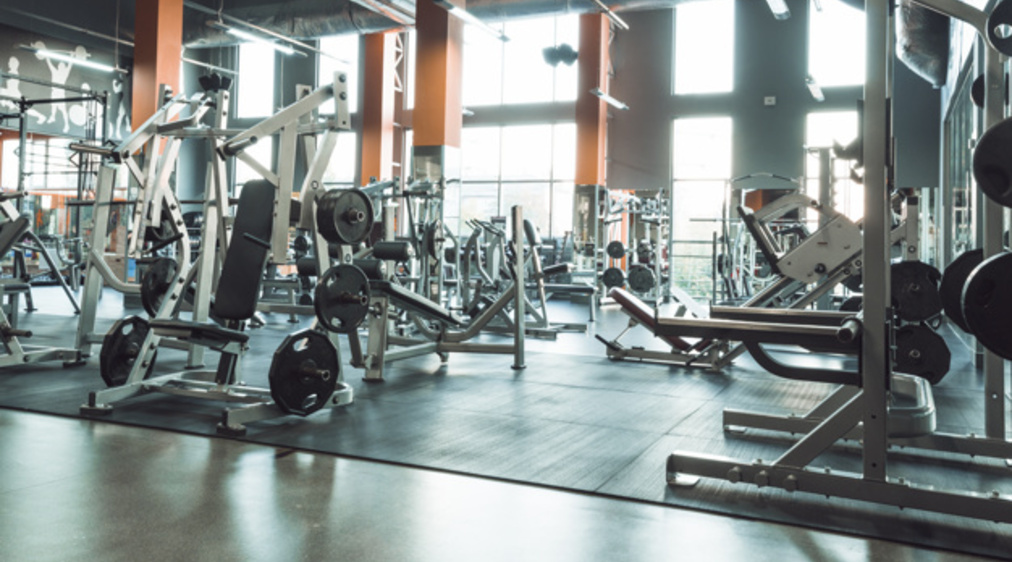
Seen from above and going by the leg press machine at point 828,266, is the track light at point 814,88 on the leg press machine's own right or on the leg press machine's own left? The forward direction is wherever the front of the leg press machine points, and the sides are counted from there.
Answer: on the leg press machine's own left

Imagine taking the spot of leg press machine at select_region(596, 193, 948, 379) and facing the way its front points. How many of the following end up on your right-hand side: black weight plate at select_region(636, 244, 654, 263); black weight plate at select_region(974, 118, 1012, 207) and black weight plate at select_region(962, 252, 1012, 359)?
2

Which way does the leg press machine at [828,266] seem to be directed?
to the viewer's right

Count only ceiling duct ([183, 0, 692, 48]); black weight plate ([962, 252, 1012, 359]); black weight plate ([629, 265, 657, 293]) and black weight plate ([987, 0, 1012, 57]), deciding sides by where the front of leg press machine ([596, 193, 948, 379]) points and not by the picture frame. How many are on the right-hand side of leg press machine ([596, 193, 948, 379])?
2

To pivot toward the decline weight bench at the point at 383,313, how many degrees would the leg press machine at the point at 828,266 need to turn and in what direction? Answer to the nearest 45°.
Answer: approximately 180°

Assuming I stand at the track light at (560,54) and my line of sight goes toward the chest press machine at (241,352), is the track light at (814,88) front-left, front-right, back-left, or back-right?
back-left

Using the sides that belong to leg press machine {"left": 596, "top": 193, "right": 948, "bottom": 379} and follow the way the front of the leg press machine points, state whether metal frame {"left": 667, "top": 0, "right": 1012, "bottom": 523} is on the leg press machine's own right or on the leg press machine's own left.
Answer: on the leg press machine's own right
